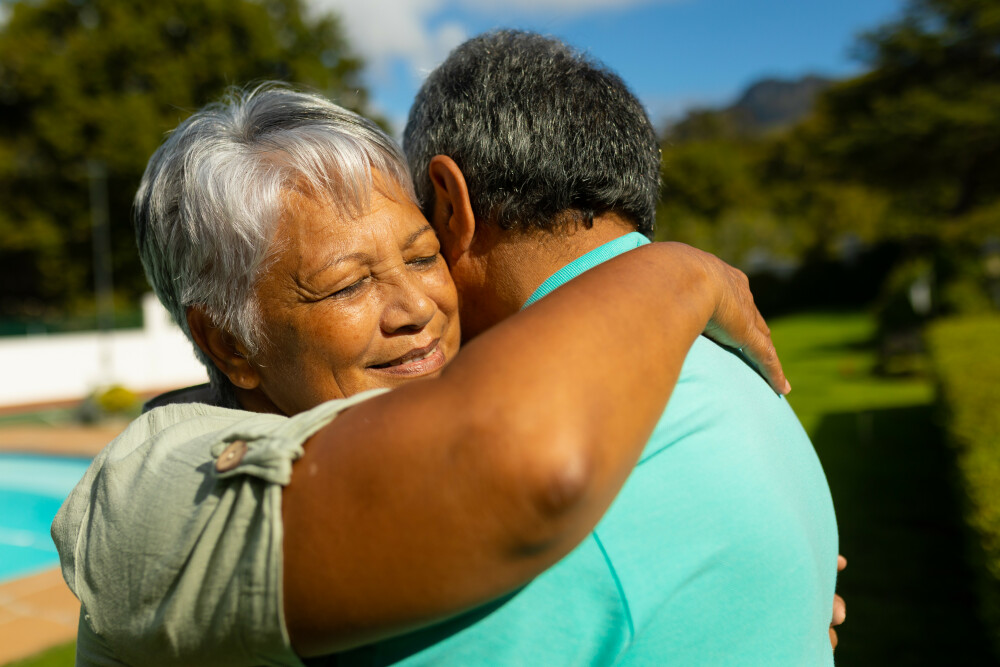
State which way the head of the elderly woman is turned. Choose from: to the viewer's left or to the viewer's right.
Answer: to the viewer's right

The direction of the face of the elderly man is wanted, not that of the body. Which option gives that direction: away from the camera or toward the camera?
away from the camera

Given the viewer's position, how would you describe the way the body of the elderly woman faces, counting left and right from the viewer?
facing the viewer and to the right of the viewer

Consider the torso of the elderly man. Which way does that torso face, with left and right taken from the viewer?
facing away from the viewer and to the left of the viewer

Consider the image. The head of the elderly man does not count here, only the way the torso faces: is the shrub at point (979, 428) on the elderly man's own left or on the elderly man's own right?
on the elderly man's own right

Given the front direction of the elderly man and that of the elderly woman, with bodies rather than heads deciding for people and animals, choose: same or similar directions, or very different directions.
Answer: very different directions

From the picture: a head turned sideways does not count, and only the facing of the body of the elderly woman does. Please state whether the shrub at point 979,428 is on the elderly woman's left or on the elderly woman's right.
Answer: on the elderly woman's left

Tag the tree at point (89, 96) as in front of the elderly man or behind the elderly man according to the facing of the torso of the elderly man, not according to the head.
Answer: in front

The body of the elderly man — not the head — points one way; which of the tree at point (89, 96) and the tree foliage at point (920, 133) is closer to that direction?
the tree

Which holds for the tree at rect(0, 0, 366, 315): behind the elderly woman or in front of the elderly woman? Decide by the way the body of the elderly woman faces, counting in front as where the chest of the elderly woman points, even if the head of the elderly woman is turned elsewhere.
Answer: behind

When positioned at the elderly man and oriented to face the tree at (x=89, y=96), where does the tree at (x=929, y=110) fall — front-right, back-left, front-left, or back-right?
front-right
